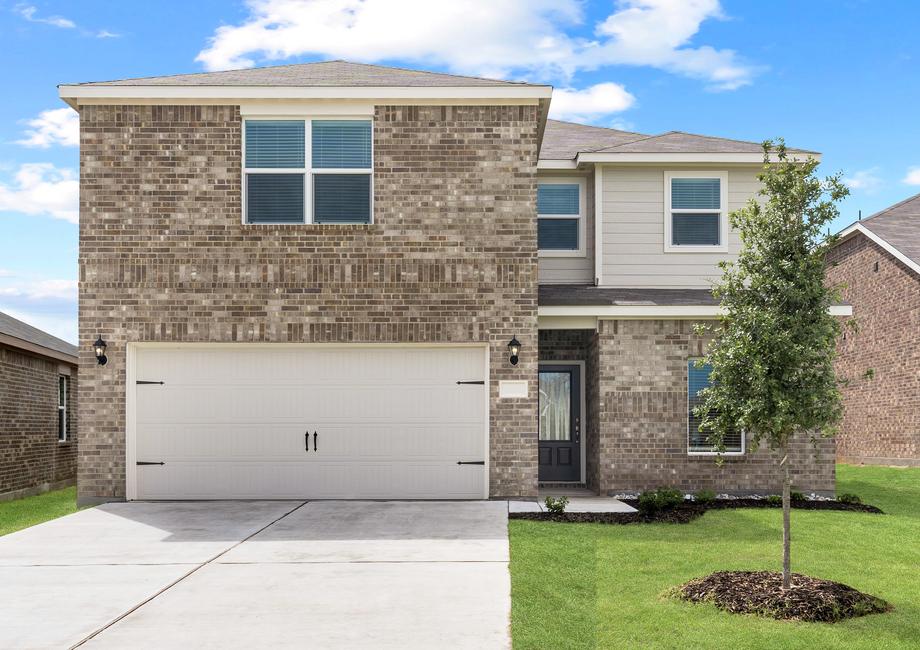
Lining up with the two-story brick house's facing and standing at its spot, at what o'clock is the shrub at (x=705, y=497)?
The shrub is roughly at 9 o'clock from the two-story brick house.

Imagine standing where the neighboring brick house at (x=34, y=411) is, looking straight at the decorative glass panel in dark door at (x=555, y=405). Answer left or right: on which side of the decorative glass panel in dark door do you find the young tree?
right

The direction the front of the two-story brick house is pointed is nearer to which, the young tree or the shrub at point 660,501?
the young tree

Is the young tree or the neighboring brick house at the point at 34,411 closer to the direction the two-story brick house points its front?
the young tree

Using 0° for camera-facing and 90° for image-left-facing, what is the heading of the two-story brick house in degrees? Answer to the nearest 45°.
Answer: approximately 0°

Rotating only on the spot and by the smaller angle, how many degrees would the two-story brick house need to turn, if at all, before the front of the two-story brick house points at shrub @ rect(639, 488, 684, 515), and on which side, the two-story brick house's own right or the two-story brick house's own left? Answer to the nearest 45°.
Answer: approximately 90° to the two-story brick house's own left

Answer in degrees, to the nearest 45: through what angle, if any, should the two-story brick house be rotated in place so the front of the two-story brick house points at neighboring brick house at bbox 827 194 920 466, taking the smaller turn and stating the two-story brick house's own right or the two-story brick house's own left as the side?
approximately 135° to the two-story brick house's own left

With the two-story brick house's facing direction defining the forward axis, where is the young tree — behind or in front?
in front

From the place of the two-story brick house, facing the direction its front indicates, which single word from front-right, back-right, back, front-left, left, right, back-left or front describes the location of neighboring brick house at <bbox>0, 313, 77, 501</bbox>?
back-right

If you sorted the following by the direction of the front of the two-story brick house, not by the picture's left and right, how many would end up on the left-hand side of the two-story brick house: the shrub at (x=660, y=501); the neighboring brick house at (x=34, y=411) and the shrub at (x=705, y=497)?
2
